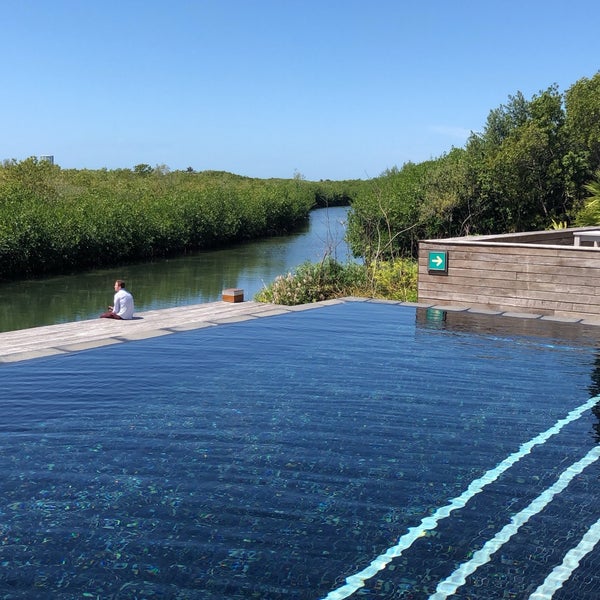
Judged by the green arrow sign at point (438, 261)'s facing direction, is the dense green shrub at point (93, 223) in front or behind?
behind

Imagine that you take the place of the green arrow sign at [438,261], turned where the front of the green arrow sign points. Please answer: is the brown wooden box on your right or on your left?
on your right

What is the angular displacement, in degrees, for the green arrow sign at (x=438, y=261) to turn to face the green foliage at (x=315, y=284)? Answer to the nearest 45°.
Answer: approximately 135° to its right

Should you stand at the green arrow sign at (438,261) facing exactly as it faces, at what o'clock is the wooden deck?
The wooden deck is roughly at 2 o'clock from the green arrow sign.

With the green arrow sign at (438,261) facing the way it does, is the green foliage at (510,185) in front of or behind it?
behind

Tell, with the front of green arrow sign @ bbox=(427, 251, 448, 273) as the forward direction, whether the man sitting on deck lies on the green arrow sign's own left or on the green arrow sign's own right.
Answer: on the green arrow sign's own right

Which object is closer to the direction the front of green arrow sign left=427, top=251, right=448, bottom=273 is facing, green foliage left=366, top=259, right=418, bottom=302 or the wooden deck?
the wooden deck

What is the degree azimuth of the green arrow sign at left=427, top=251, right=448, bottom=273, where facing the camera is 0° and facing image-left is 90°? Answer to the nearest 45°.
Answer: approximately 0°

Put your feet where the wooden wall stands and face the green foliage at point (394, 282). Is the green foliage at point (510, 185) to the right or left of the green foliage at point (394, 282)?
right

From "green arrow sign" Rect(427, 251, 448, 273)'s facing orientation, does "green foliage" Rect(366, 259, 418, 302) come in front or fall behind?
behind
